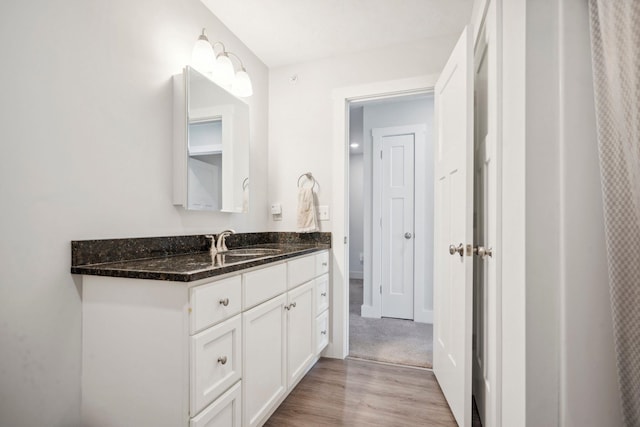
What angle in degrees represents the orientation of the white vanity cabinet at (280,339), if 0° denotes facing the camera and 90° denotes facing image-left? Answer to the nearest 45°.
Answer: approximately 315°

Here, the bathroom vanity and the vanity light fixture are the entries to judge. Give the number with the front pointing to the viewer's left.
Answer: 0

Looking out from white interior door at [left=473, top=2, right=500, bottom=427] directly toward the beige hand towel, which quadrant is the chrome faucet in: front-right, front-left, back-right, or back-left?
front-left

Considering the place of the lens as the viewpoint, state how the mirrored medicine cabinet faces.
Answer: facing the viewer and to the right of the viewer

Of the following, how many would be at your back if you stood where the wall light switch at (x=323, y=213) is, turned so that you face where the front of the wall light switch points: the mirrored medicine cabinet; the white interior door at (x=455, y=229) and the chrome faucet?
0

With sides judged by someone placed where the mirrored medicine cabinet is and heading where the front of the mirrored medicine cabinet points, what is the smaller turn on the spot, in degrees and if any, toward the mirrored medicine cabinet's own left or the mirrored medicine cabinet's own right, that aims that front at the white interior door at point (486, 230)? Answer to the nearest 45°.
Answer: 0° — it already faces it

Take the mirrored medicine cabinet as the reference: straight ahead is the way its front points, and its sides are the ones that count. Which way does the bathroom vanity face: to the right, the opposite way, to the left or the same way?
the same way

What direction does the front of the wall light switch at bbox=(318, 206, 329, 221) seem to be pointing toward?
toward the camera

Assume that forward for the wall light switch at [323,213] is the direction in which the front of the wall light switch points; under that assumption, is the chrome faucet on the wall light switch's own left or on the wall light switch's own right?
on the wall light switch's own right

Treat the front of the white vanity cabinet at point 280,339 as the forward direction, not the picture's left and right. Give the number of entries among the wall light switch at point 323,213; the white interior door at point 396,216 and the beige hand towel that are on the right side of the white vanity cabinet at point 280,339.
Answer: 0

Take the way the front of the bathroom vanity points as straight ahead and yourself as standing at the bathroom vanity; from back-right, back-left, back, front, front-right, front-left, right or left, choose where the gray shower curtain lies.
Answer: front

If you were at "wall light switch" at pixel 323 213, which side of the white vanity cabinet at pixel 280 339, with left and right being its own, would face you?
left

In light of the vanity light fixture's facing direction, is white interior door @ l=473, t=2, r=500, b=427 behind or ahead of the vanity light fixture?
ahead

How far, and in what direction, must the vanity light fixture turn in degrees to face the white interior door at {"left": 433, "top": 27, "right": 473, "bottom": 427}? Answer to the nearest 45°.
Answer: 0° — it already faces it

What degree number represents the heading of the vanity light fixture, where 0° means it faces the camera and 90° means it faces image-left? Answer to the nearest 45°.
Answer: approximately 315°

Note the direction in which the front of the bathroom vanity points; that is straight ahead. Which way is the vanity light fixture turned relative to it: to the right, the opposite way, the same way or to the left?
the same way

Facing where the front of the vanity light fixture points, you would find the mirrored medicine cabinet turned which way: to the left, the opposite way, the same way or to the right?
the same way
